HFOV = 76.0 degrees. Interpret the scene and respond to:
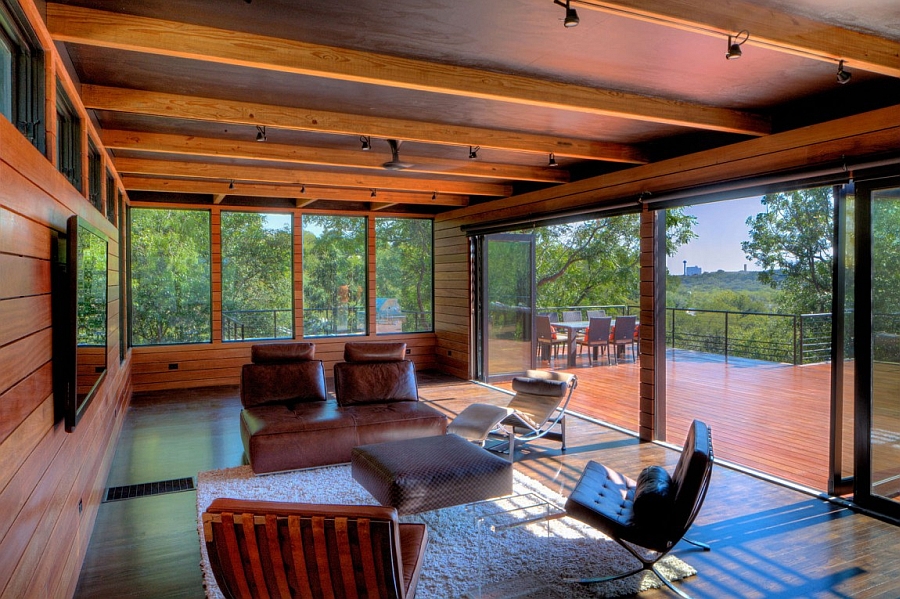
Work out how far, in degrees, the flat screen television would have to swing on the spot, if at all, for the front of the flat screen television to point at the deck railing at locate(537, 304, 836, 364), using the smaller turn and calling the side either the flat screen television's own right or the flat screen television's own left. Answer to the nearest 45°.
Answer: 0° — it already faces it

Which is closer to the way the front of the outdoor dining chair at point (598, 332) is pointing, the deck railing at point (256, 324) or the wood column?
the deck railing

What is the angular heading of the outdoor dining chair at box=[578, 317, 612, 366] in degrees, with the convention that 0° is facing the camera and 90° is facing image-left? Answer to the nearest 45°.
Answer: approximately 135°

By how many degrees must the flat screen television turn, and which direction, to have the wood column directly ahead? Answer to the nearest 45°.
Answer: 0° — it already faces it

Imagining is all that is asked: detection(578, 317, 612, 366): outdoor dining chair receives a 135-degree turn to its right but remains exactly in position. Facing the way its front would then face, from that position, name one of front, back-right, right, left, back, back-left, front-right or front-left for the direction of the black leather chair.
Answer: right

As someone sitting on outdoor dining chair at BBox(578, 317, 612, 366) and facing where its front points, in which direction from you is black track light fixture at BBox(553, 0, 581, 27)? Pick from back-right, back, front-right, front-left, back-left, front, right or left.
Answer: back-left

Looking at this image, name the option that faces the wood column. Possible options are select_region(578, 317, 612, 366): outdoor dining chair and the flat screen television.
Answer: the flat screen television

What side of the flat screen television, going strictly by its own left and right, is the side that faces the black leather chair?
front

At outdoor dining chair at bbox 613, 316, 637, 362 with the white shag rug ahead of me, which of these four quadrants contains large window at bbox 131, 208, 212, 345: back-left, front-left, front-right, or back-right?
front-right

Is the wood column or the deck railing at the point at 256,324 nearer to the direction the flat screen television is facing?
the wood column

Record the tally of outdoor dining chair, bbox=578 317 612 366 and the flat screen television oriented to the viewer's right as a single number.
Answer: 1

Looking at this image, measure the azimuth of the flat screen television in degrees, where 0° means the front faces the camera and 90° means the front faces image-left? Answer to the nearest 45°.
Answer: approximately 270°

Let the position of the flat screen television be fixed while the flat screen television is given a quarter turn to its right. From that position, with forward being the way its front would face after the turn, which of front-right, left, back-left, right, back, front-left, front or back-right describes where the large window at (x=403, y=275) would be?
back-left

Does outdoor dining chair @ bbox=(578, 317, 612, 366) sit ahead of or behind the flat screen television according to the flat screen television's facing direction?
ahead

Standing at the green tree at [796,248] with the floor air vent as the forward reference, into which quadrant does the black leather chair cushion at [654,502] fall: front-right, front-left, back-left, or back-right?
front-left

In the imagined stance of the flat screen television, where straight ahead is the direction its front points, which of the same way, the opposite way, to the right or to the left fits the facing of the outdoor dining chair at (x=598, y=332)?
to the left

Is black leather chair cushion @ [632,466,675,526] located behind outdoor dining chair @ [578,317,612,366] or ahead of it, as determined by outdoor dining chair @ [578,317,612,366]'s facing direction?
behind

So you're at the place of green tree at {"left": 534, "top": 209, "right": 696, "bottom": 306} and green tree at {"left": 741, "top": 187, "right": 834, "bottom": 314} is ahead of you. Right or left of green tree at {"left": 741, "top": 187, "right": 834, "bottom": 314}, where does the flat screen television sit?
right

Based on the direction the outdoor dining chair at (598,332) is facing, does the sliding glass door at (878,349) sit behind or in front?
behind

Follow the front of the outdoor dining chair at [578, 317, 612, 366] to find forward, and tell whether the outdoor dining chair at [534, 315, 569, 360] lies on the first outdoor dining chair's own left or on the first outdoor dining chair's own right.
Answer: on the first outdoor dining chair's own left
